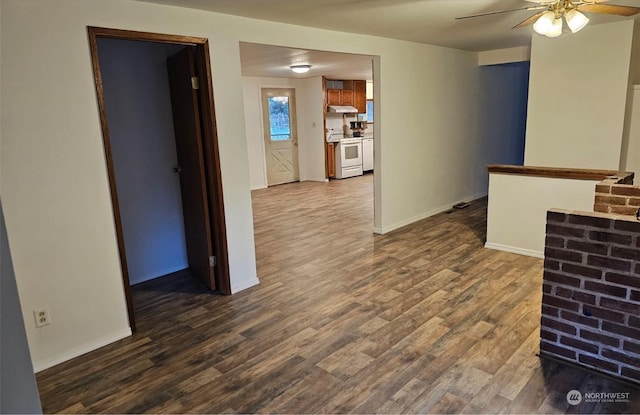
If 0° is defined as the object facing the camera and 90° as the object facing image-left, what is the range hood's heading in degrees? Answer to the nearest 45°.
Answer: approximately 315°

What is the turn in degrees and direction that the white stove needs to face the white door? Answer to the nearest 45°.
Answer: approximately 135° to its right

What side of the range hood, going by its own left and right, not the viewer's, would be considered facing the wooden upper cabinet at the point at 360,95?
left

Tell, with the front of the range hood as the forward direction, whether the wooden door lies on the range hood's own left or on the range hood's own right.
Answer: on the range hood's own right

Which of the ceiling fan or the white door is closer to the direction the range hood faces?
the ceiling fan

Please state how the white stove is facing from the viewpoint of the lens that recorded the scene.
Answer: facing the viewer and to the right of the viewer

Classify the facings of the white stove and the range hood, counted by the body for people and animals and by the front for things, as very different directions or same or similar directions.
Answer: same or similar directions

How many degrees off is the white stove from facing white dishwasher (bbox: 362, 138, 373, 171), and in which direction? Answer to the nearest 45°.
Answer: approximately 90° to its left

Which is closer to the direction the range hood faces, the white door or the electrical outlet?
the electrical outlet

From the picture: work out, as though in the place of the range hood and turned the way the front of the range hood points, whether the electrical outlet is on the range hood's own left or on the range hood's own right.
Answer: on the range hood's own right

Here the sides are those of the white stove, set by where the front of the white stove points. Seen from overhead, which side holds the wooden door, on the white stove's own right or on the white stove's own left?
on the white stove's own right

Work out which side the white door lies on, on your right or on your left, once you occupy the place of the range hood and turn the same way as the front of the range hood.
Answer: on your right

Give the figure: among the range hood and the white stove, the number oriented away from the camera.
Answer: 0
